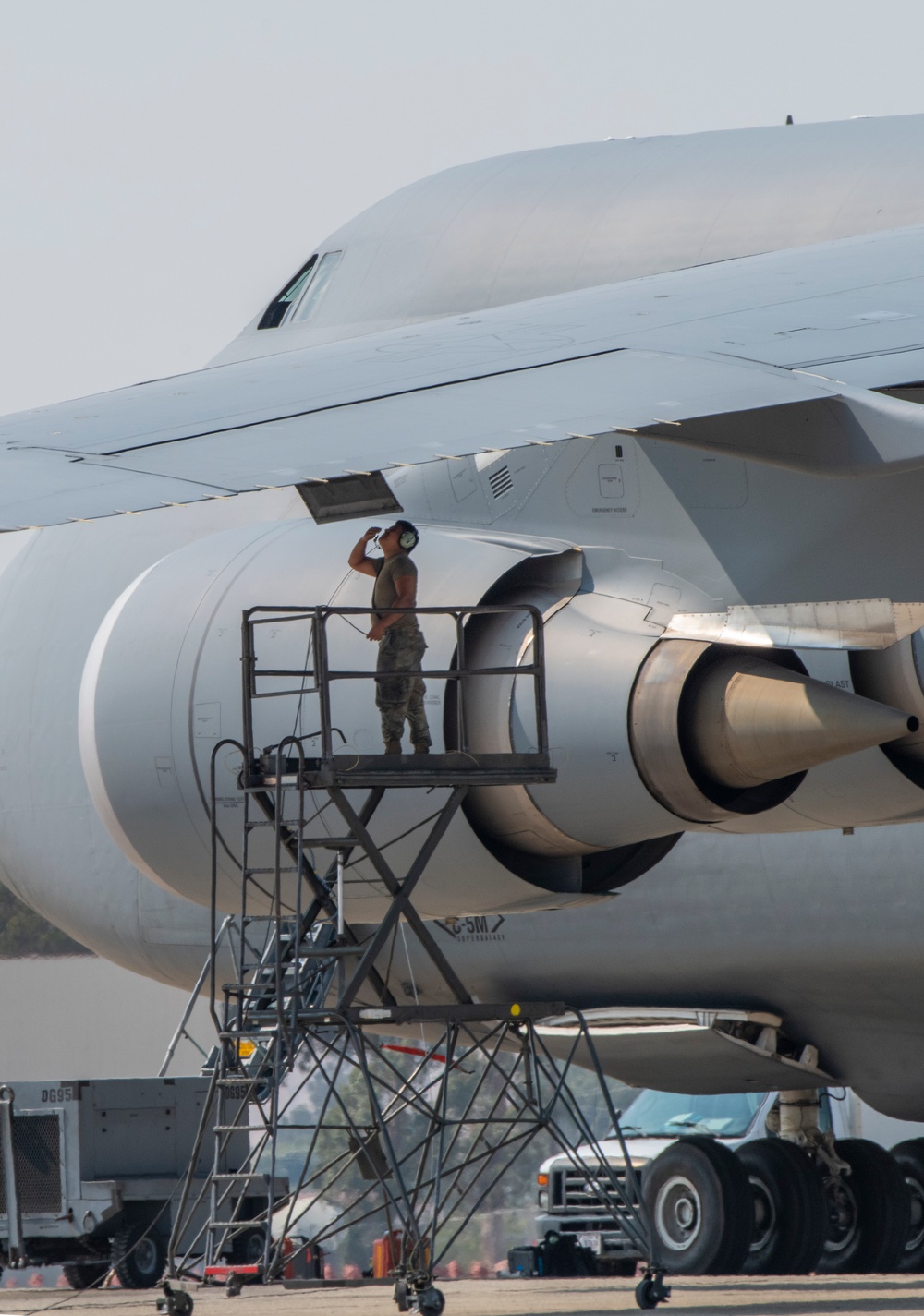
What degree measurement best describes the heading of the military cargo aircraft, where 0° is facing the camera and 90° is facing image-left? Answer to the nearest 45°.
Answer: approximately 135°
